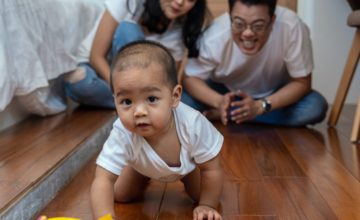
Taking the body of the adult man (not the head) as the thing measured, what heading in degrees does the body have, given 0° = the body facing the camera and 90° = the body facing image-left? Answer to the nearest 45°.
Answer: approximately 0°

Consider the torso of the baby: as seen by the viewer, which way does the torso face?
toward the camera

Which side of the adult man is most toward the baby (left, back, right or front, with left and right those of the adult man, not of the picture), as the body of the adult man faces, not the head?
front

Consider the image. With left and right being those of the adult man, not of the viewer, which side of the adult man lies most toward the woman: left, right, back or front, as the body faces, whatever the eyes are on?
right

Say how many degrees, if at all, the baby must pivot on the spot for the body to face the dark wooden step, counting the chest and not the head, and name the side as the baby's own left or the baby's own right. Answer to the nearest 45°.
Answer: approximately 135° to the baby's own right

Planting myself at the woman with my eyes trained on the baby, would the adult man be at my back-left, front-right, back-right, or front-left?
front-left

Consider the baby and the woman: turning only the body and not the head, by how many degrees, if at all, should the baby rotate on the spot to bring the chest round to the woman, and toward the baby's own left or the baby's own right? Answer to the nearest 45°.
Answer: approximately 180°

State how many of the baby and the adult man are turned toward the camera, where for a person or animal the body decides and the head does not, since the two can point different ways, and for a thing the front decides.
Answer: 2
